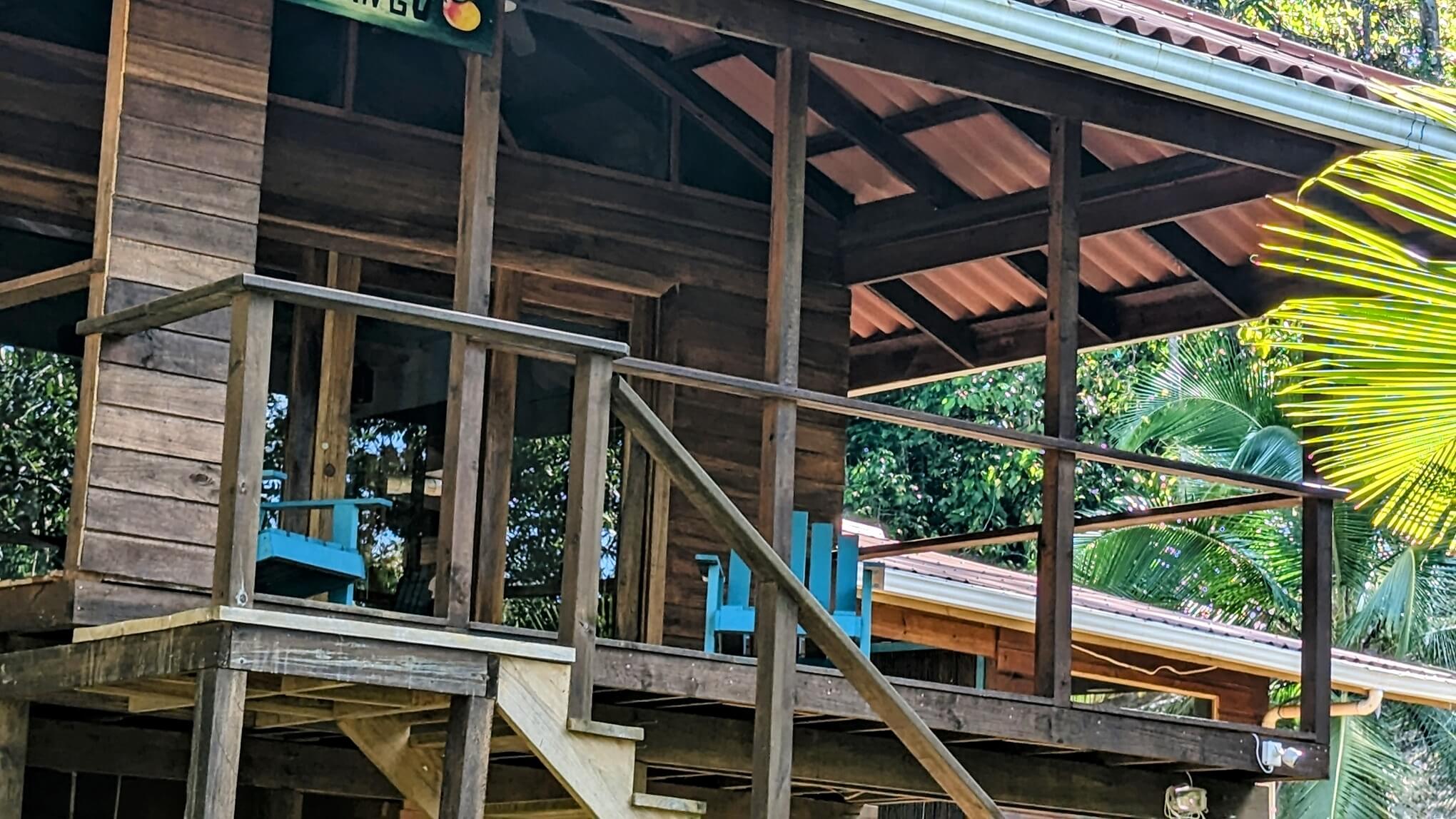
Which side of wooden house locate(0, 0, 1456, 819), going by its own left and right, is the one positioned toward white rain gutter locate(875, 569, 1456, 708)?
left

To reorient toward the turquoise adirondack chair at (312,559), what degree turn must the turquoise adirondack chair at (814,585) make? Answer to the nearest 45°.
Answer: approximately 45° to its right

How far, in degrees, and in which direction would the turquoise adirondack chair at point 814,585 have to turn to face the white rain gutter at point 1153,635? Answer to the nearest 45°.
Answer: approximately 135° to its left

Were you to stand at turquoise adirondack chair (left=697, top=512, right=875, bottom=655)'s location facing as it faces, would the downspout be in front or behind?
behind

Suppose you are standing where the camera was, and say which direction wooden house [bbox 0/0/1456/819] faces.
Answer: facing the viewer and to the right of the viewer

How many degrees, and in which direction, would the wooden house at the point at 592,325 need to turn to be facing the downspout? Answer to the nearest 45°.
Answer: approximately 90° to its left

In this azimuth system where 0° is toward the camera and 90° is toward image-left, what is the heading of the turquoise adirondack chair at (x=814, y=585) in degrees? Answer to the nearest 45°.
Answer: approximately 0°
